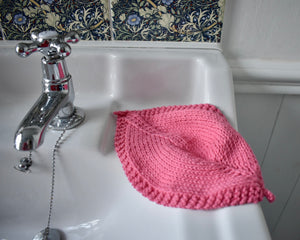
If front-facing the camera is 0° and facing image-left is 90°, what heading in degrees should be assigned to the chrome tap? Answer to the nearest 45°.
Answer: approximately 45°
